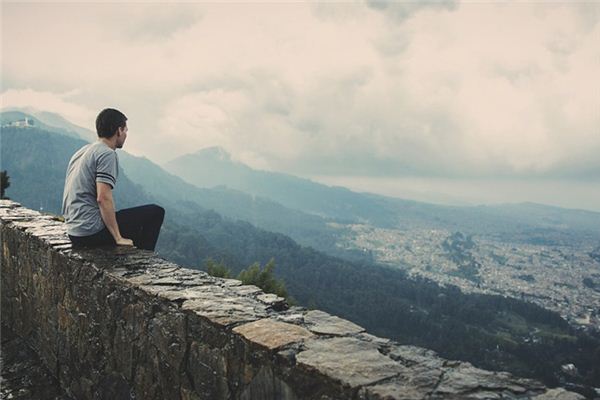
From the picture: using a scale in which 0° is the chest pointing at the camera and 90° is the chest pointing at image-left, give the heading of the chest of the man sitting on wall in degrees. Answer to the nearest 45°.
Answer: approximately 225°
